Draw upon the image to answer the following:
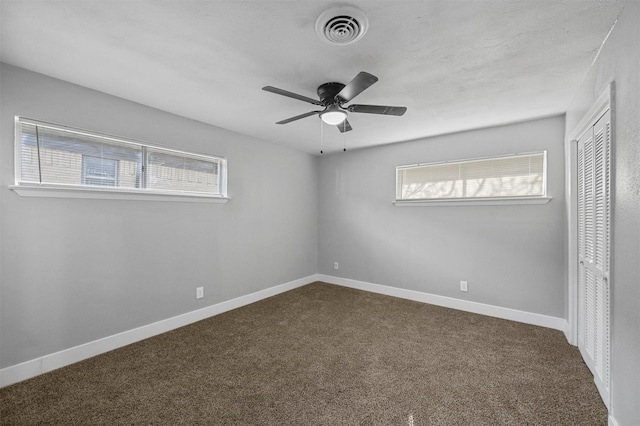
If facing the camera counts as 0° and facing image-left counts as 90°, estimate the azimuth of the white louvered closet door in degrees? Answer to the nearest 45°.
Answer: approximately 90°

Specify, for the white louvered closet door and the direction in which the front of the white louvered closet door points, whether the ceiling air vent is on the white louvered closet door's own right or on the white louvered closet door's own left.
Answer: on the white louvered closet door's own left
